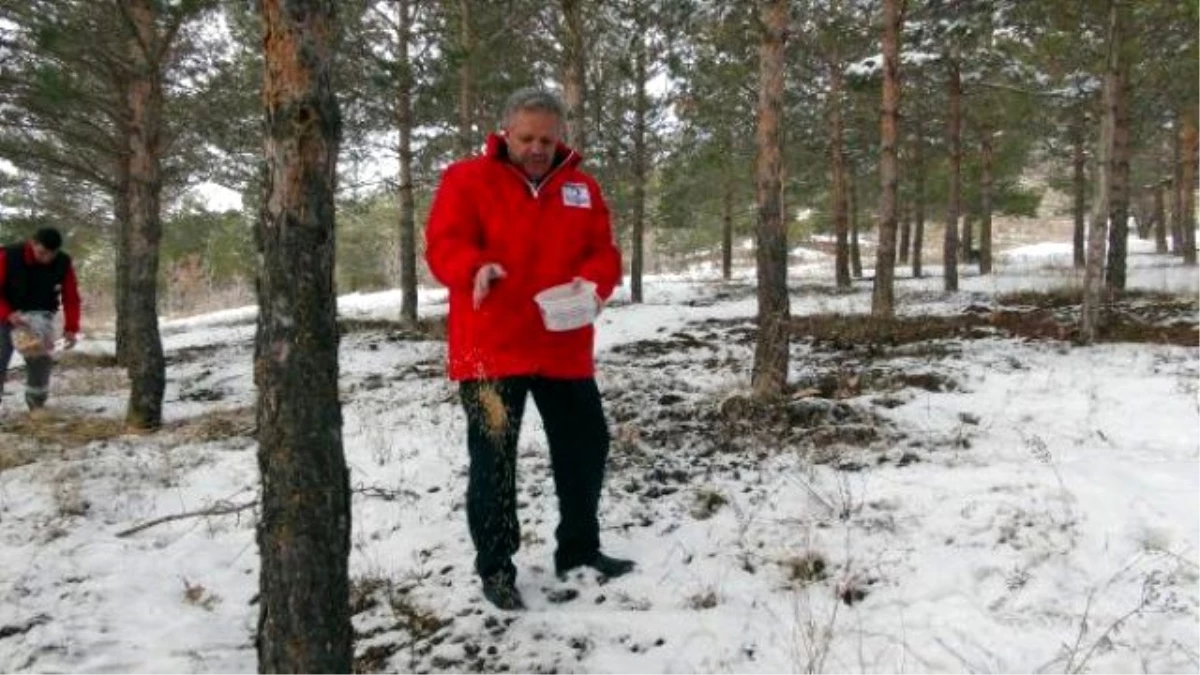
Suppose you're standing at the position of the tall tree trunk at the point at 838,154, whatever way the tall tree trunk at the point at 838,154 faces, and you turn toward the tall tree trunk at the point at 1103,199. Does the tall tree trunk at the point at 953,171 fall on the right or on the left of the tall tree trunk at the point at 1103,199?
left

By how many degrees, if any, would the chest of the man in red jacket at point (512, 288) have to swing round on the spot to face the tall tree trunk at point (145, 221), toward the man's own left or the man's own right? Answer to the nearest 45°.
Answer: approximately 135° to the man's own right

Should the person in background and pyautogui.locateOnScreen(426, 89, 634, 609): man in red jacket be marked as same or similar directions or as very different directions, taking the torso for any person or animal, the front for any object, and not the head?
same or similar directions

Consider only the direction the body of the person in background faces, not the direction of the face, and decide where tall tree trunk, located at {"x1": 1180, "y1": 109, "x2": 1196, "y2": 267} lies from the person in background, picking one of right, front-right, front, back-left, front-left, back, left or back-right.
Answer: left

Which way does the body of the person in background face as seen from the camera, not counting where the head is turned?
toward the camera

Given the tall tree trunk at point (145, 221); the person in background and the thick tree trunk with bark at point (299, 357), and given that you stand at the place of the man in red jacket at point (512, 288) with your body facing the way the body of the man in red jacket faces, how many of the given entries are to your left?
0

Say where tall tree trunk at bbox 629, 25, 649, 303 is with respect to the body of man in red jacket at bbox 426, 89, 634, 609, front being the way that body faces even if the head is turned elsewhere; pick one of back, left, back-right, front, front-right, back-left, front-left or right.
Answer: back

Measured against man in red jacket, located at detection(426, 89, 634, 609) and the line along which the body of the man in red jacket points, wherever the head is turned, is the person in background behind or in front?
behind

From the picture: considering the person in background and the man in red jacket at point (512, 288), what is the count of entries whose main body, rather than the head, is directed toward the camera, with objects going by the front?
2

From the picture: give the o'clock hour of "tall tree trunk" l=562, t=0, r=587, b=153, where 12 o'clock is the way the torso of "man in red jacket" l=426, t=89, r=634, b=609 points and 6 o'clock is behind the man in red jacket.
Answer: The tall tree trunk is roughly at 6 o'clock from the man in red jacket.

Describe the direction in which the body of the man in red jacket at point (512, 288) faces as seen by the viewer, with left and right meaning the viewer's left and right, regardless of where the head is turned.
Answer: facing the viewer

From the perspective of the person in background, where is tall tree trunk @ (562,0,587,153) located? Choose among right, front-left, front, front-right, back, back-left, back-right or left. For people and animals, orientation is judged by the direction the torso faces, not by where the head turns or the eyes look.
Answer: left

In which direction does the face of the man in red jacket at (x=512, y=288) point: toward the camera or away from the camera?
toward the camera

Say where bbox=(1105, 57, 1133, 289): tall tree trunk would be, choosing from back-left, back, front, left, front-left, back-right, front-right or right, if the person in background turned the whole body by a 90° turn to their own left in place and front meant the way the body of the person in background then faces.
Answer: front

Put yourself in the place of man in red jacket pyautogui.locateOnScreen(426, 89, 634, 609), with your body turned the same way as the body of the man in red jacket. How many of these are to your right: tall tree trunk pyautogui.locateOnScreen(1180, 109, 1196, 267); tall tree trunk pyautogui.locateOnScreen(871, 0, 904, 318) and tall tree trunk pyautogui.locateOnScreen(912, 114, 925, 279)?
0

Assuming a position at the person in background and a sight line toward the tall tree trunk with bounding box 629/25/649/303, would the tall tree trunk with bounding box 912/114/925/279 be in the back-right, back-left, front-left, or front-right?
front-right

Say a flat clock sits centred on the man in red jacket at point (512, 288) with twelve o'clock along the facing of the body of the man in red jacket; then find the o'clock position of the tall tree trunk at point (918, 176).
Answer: The tall tree trunk is roughly at 7 o'clock from the man in red jacket.

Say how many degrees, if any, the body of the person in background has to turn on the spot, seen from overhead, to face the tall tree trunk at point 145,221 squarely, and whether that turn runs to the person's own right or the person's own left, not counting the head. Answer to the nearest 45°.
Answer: approximately 45° to the person's own left

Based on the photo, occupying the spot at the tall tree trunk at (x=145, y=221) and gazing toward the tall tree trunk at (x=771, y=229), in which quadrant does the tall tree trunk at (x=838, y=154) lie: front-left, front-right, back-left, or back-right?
front-left

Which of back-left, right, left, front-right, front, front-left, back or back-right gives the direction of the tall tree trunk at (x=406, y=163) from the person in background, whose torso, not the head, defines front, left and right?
back-left
